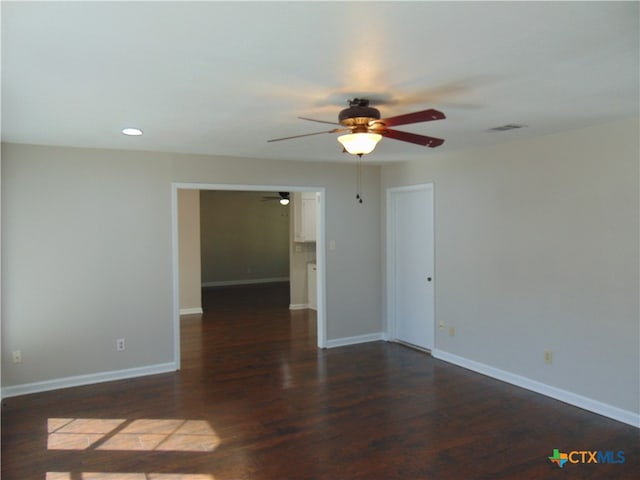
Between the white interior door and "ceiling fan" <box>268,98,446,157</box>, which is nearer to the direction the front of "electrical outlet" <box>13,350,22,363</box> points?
the ceiling fan

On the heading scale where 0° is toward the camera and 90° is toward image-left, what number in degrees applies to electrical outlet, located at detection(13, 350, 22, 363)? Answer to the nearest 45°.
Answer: approximately 0°

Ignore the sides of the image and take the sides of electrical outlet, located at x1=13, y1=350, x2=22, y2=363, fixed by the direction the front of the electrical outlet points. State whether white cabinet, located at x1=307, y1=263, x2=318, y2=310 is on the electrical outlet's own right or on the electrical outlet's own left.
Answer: on the electrical outlet's own left

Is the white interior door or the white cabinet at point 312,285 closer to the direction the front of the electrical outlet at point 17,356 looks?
the white interior door

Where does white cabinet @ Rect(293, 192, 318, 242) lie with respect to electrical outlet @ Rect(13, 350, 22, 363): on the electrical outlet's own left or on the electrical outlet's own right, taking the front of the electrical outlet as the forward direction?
on the electrical outlet's own left

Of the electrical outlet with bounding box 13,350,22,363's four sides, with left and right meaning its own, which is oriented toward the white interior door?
left
